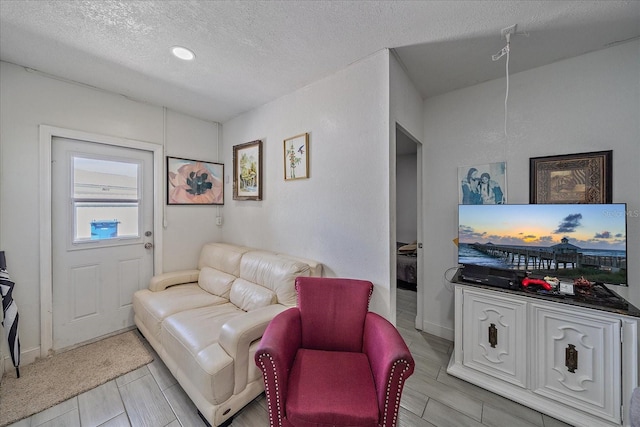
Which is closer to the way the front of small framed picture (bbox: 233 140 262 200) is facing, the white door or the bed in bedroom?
the white door

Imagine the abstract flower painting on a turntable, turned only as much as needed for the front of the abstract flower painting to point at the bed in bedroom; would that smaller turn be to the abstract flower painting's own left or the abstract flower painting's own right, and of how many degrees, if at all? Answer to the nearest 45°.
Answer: approximately 45° to the abstract flower painting's own left

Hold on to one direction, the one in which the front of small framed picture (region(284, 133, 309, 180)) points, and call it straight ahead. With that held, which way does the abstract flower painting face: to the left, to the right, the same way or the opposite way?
to the left

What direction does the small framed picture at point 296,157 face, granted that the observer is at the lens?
facing the viewer and to the left of the viewer

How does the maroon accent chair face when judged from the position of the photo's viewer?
facing the viewer

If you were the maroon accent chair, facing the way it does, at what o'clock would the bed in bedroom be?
The bed in bedroom is roughly at 7 o'clock from the maroon accent chair.

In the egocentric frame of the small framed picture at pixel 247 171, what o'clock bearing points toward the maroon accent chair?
The maroon accent chair is roughly at 10 o'clock from the small framed picture.

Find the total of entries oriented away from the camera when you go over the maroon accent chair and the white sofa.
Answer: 0

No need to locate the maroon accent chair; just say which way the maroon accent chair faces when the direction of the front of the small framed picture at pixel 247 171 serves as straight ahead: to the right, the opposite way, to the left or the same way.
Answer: the same way

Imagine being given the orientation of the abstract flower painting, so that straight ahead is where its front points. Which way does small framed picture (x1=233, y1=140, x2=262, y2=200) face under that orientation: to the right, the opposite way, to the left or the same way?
to the right

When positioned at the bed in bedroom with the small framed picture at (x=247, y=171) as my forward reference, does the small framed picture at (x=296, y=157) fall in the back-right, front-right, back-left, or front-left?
front-left

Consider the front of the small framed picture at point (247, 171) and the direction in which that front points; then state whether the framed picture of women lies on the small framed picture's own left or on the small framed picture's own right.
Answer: on the small framed picture's own left

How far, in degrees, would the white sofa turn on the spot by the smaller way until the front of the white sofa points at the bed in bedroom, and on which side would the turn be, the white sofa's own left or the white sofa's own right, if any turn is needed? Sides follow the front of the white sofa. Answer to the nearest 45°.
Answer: approximately 135° to the white sofa's own left

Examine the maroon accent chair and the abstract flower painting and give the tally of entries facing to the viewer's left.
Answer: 0

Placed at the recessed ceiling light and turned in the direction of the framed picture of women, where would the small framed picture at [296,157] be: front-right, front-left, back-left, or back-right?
front-left

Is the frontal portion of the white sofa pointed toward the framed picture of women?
no

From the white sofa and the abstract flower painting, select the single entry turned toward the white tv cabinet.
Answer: the abstract flower painting
